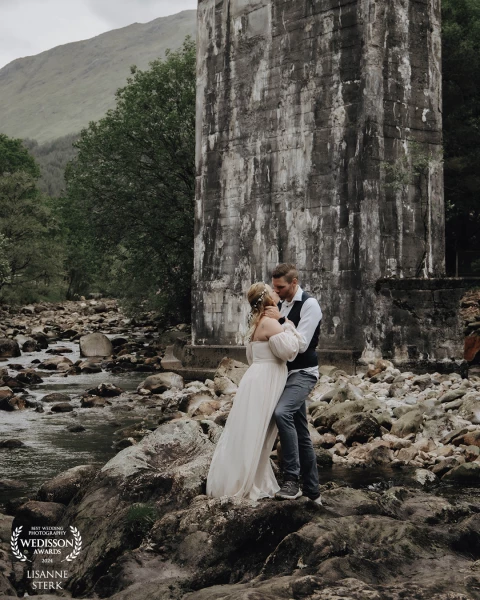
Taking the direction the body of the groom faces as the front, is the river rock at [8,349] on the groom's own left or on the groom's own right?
on the groom's own right

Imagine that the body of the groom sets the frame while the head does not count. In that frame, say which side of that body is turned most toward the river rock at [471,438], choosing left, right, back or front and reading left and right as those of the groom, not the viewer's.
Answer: back

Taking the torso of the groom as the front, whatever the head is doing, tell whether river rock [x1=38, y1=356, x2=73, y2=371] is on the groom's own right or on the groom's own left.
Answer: on the groom's own right

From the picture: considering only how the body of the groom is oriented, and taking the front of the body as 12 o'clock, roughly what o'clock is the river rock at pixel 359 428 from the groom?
The river rock is roughly at 5 o'clock from the groom.

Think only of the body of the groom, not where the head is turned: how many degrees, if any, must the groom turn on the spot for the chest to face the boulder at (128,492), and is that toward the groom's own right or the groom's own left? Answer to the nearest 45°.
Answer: approximately 45° to the groom's own right

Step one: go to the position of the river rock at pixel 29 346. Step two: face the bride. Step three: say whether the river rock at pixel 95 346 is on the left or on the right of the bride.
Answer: left

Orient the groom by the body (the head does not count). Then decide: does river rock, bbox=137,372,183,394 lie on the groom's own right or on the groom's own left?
on the groom's own right

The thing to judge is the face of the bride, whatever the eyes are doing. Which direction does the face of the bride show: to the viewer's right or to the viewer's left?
to the viewer's right

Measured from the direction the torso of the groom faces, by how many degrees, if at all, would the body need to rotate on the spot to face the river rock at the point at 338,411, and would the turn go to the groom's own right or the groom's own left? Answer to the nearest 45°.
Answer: approximately 135° to the groom's own right

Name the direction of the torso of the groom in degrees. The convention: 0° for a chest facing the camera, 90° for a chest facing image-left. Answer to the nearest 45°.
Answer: approximately 45°

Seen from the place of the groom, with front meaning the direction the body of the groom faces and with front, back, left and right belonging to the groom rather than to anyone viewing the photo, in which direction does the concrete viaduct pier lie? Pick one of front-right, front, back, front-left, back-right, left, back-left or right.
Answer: back-right
